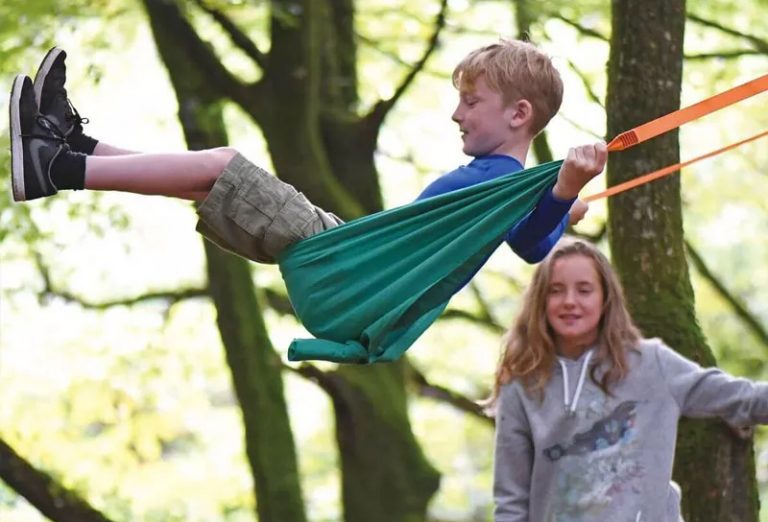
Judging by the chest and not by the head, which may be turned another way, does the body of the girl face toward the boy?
no

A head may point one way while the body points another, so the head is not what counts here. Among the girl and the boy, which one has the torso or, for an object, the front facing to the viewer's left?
the boy

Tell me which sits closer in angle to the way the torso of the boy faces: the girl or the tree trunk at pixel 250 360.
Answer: the tree trunk

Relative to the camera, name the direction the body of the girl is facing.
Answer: toward the camera

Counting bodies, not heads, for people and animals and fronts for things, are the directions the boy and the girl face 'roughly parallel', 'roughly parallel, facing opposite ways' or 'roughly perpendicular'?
roughly perpendicular

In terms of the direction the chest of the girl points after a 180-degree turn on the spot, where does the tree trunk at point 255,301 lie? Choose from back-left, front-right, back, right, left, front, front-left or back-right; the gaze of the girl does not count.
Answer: front-left

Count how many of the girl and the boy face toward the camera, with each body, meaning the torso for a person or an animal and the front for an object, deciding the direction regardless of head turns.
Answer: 1

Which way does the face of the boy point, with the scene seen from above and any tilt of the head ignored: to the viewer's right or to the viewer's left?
to the viewer's left

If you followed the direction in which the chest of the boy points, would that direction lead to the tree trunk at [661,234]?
no

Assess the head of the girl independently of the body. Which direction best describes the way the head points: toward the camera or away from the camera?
toward the camera

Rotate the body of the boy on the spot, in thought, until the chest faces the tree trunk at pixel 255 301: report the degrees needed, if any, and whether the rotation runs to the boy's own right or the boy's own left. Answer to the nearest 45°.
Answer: approximately 90° to the boy's own right

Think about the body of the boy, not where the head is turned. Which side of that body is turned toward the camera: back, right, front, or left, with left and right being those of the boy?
left

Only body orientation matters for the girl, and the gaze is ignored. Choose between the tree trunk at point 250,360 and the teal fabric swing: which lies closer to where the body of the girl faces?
the teal fabric swing
